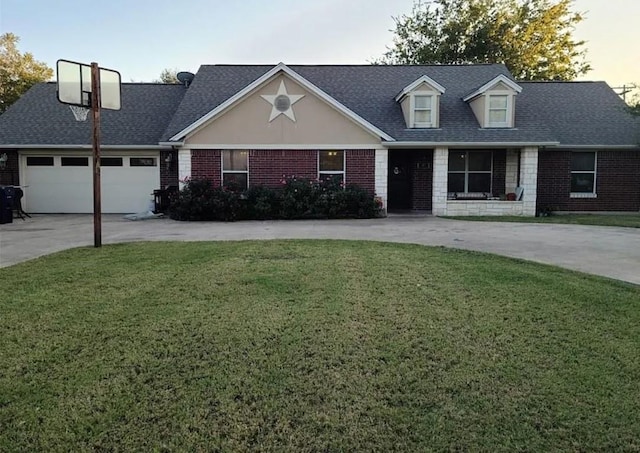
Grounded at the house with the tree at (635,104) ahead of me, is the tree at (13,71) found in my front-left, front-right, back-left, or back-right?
back-left

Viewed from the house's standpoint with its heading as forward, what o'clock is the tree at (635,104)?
The tree is roughly at 9 o'clock from the house.

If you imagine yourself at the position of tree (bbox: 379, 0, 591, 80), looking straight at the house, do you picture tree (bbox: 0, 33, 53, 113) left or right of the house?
right

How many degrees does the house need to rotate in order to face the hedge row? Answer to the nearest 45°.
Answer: approximately 45° to its right

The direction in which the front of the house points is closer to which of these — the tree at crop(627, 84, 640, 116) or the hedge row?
the hedge row

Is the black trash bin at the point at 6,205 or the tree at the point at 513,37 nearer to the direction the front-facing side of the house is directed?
the black trash bin

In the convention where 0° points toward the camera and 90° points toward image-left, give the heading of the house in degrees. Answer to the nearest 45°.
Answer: approximately 0°

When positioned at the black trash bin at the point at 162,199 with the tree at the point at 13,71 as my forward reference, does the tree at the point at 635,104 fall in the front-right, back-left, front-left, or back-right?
back-right

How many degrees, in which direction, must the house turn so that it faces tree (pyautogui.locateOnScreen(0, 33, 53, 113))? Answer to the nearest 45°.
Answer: approximately 135° to its right

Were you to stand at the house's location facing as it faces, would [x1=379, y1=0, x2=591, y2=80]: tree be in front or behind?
behind
